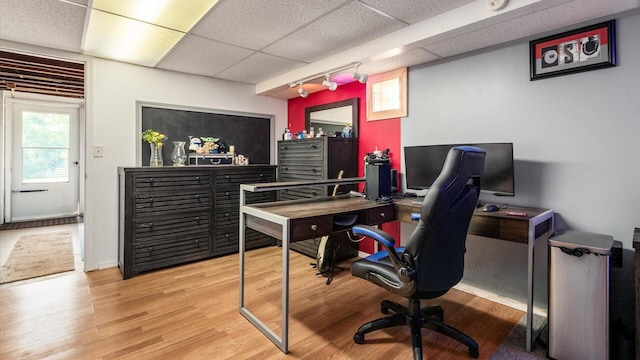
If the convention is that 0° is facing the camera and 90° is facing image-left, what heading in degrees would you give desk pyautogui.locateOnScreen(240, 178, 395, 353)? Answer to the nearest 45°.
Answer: approximately 315°

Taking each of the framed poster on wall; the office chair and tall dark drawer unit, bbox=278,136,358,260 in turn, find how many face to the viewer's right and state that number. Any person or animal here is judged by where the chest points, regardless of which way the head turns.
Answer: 0

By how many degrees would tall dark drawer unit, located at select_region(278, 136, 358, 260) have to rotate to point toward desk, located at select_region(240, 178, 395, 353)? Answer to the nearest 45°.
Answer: approximately 45° to its left

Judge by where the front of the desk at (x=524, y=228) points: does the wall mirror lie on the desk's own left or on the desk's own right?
on the desk's own right

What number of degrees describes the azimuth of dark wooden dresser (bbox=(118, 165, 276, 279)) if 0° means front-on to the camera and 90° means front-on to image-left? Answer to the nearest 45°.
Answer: approximately 315°

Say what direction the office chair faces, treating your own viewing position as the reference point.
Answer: facing away from the viewer and to the left of the viewer

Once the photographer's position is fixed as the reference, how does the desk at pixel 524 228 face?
facing the viewer and to the left of the viewer

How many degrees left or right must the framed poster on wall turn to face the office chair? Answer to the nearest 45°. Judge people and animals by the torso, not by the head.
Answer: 0° — it already faces it

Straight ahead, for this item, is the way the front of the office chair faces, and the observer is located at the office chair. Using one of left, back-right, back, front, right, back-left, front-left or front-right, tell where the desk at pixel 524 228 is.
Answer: right

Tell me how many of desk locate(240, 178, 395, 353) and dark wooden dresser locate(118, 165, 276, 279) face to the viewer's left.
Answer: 0

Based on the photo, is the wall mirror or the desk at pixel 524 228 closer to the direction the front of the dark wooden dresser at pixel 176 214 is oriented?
the desk

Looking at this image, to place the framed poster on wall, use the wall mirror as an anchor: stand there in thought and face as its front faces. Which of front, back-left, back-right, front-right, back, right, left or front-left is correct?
left

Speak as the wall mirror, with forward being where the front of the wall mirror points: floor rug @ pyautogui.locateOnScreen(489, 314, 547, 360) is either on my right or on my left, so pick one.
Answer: on my left

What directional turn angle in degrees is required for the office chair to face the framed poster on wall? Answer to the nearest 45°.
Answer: approximately 90° to its right
